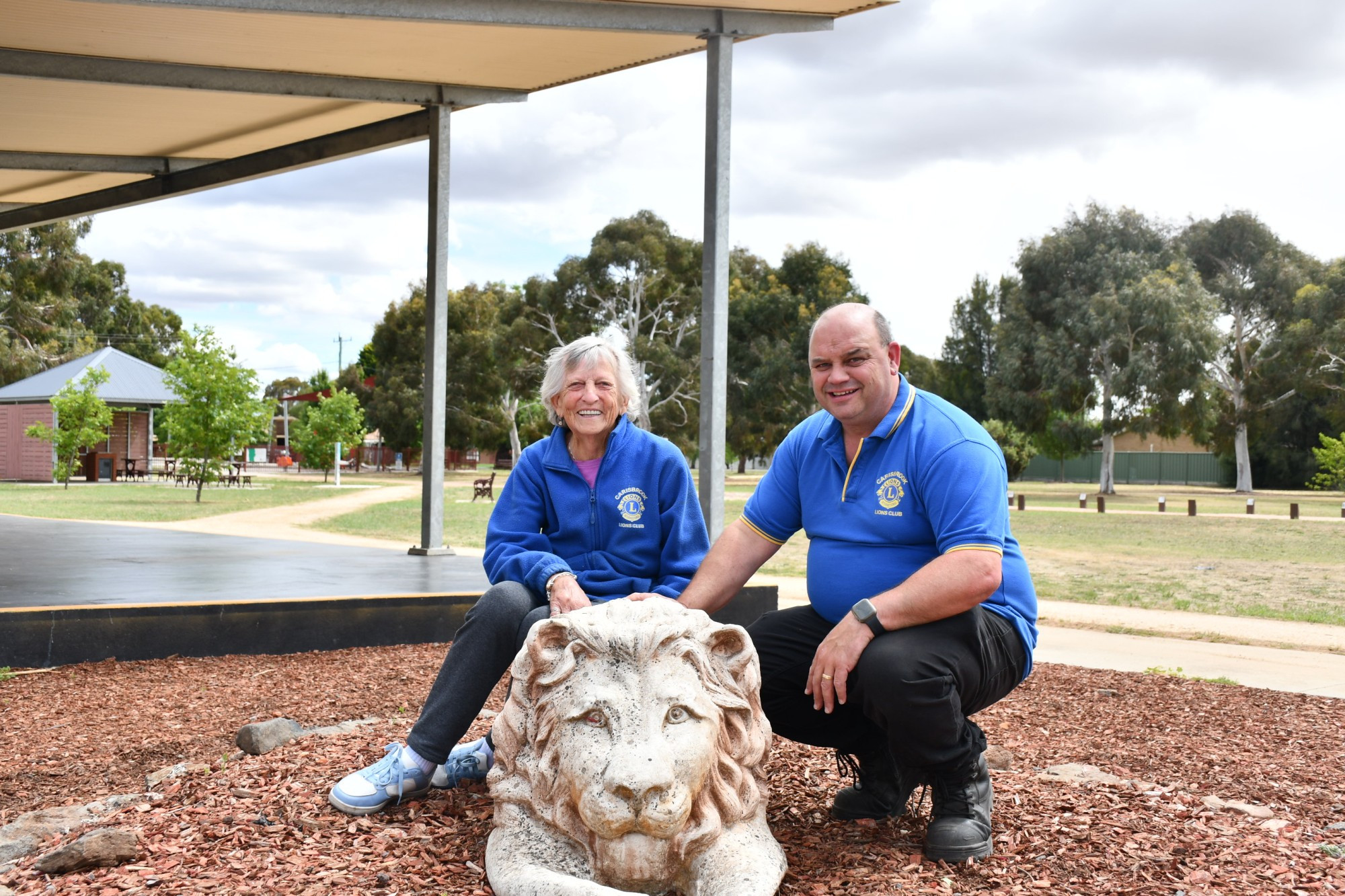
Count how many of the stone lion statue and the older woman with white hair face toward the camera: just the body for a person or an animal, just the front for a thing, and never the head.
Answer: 2

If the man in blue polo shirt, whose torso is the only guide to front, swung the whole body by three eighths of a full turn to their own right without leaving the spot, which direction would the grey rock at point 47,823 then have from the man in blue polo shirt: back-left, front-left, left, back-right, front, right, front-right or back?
left

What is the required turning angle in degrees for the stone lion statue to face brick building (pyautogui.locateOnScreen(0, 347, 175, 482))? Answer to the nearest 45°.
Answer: approximately 135° to its right

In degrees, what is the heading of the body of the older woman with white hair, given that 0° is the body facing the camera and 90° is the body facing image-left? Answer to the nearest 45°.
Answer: approximately 0°

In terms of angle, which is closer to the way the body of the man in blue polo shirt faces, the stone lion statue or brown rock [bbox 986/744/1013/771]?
the stone lion statue

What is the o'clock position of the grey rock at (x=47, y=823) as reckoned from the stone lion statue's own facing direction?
The grey rock is roughly at 4 o'clock from the stone lion statue.

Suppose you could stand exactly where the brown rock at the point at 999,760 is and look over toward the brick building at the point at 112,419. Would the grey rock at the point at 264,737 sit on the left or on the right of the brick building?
left

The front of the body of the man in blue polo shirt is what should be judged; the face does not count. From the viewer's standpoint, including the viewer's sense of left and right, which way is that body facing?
facing the viewer and to the left of the viewer

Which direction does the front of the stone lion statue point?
toward the camera

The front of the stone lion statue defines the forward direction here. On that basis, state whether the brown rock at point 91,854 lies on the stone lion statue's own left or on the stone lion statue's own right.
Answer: on the stone lion statue's own right

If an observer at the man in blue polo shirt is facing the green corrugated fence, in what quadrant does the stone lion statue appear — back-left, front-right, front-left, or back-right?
back-left

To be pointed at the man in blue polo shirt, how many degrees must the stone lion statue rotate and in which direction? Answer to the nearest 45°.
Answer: approximately 135° to its left

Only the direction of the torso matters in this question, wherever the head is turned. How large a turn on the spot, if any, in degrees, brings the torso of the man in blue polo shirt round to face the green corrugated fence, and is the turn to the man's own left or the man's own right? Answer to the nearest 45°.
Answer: approximately 135° to the man's own right
